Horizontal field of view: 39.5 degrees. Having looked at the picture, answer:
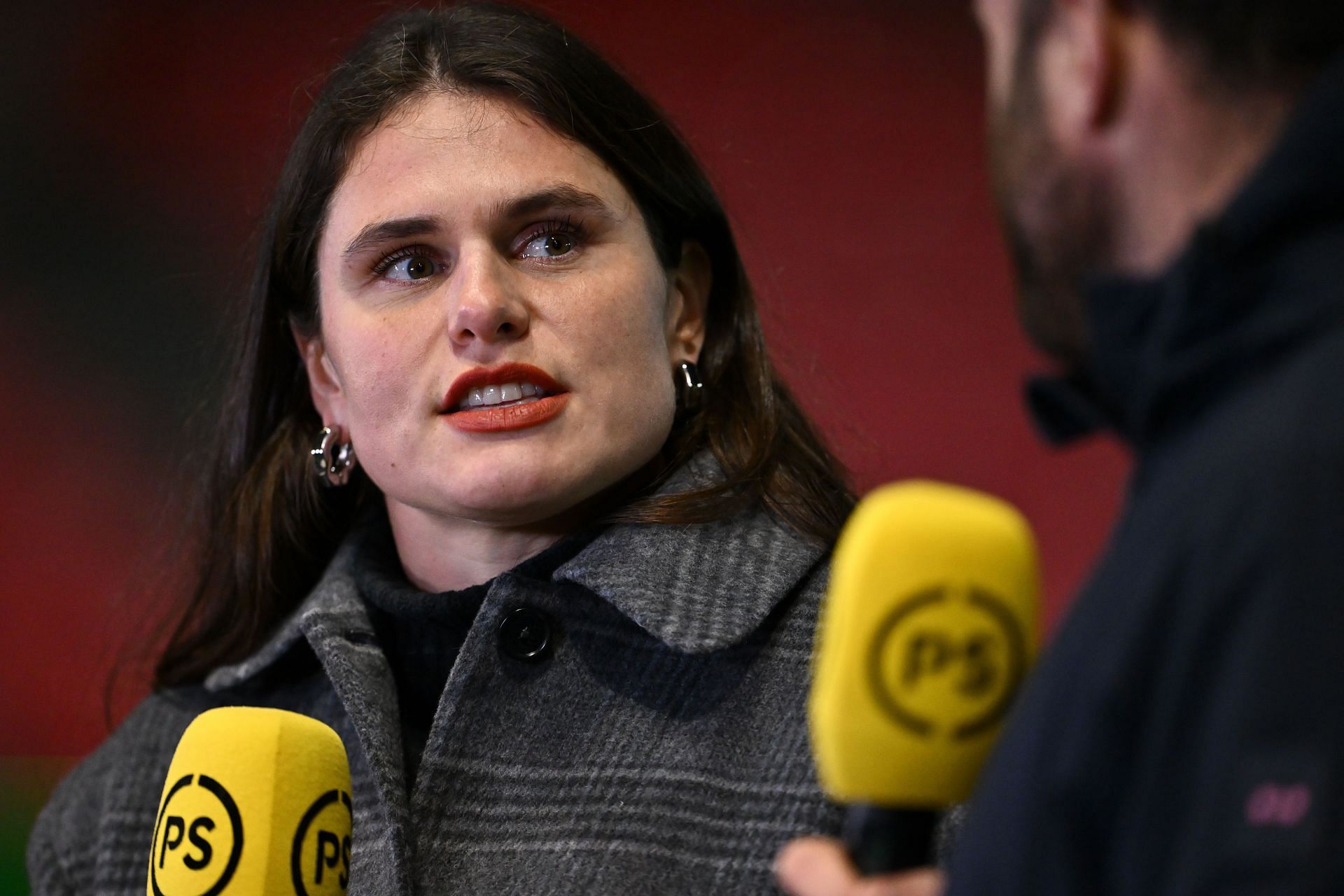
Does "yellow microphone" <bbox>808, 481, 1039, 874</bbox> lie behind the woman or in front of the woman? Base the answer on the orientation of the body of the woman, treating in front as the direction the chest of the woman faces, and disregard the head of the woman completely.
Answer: in front

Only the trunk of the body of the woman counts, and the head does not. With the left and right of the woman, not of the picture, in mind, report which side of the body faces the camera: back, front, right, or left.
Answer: front
